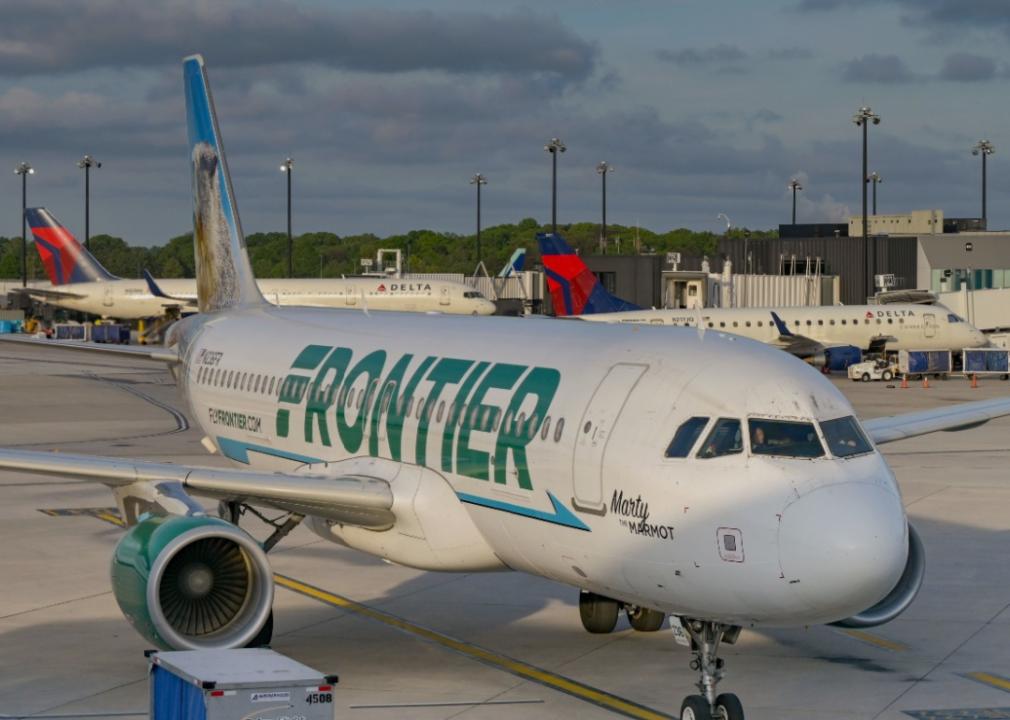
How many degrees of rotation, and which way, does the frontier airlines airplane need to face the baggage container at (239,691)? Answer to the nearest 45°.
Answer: approximately 90° to its right
